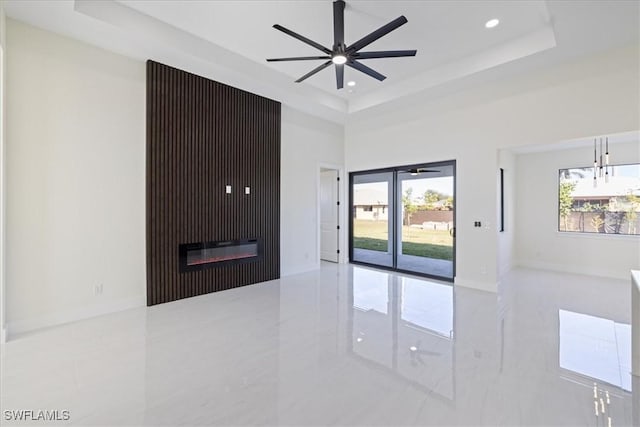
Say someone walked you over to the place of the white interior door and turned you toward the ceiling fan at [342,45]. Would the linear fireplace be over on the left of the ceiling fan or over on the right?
right

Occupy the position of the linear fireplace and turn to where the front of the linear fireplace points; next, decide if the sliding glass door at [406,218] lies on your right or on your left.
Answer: on your left

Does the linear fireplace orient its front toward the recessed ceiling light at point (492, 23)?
yes

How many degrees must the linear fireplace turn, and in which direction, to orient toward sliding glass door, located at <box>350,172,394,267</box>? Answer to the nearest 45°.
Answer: approximately 45° to its left

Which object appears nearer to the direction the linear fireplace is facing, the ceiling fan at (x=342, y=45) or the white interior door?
the ceiling fan

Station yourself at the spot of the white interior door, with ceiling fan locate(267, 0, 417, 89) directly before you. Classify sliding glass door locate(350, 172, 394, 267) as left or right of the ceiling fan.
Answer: left

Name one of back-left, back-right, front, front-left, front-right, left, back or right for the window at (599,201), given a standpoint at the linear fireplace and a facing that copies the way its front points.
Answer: front-left

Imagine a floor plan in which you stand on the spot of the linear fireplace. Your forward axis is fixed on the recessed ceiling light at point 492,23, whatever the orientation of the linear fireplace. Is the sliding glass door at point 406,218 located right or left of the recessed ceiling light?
left

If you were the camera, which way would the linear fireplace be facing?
facing the viewer and to the right of the viewer

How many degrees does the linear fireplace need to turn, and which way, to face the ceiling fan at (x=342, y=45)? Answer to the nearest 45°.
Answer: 0° — it already faces it

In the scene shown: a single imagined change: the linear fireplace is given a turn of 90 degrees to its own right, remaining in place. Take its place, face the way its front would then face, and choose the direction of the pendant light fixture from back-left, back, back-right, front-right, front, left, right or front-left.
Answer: back-left
